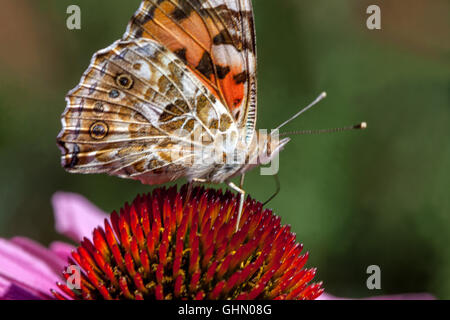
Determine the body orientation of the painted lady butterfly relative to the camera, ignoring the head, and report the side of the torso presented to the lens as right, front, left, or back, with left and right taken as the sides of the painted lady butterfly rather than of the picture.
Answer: right
